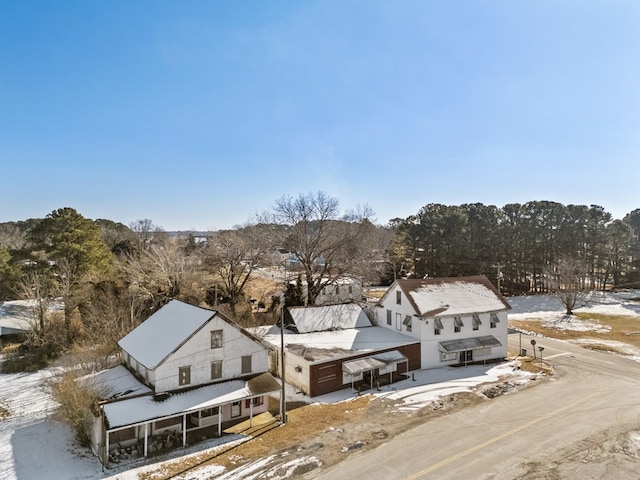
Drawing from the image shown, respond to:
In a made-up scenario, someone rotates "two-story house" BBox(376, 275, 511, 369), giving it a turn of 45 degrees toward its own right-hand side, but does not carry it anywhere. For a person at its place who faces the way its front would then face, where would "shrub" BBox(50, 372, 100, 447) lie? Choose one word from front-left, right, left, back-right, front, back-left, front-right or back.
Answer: front-right

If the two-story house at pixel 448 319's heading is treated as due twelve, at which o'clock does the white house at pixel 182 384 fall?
The white house is roughly at 3 o'clock from the two-story house.

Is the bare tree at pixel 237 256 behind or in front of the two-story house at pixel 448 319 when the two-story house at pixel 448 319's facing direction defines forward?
behind

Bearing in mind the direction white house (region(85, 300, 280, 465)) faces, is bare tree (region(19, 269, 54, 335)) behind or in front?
behind

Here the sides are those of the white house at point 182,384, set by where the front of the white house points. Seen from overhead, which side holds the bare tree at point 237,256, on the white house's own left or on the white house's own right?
on the white house's own left

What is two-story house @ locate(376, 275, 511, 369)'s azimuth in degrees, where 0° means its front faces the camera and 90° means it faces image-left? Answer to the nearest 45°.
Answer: approximately 315°

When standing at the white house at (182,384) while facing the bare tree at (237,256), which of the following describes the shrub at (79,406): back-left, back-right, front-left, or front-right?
back-left

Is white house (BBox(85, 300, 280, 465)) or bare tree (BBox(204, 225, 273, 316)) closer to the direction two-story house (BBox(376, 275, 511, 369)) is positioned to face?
the white house

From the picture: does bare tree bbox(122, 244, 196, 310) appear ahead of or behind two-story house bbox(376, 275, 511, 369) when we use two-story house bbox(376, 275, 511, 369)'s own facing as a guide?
behind

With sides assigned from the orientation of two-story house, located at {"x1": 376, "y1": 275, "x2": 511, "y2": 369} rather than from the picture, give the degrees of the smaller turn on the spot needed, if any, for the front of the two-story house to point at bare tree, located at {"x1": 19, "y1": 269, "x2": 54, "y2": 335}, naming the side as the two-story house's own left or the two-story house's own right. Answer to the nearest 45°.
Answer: approximately 135° to the two-story house's own right

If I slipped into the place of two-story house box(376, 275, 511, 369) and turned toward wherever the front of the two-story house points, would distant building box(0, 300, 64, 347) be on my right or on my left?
on my right
